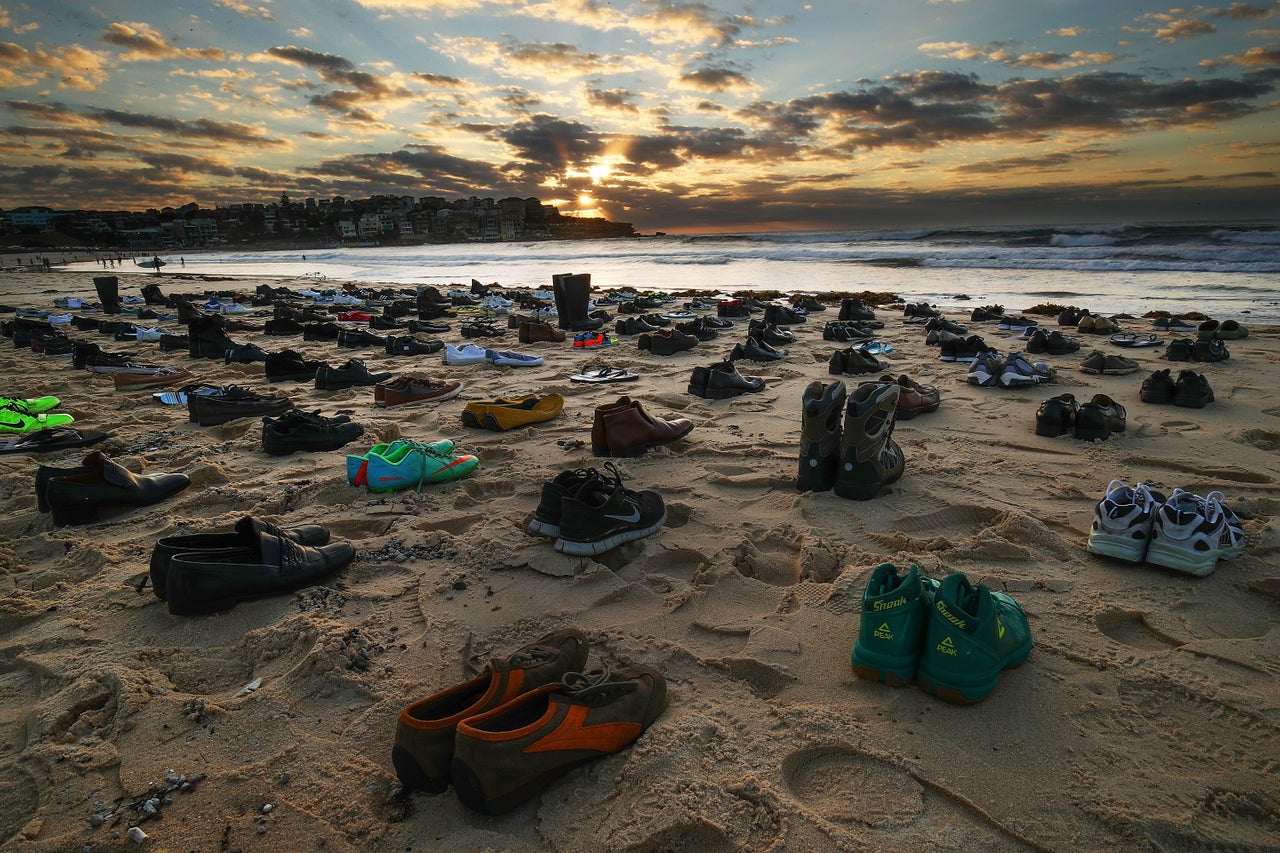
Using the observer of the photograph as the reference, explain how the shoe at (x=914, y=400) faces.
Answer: facing away from the viewer and to the right of the viewer

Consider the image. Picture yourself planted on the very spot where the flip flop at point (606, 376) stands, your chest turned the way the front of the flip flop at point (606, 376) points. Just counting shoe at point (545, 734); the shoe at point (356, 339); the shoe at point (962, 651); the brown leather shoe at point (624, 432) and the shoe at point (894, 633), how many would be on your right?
4

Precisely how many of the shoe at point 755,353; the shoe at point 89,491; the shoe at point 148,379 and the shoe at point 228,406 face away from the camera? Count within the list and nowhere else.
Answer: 0

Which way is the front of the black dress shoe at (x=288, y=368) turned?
to the viewer's right

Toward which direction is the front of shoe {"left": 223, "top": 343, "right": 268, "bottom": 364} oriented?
to the viewer's right

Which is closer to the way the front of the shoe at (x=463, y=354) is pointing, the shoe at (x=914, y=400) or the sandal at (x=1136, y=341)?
the sandal

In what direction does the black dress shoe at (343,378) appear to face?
to the viewer's right

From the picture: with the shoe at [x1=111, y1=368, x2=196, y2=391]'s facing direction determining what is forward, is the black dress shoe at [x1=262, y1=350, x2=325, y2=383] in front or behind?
in front

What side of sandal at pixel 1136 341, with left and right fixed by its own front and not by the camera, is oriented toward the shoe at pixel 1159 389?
right

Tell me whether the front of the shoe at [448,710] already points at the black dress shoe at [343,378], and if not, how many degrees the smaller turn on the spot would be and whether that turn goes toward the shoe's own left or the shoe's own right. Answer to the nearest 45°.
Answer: approximately 45° to the shoe's own left

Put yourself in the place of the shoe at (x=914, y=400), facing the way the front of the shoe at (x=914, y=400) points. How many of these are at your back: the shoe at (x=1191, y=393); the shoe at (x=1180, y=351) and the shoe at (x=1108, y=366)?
0

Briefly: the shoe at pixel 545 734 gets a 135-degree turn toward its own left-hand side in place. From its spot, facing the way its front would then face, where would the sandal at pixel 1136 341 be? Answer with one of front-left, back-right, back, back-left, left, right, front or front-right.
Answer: back-right

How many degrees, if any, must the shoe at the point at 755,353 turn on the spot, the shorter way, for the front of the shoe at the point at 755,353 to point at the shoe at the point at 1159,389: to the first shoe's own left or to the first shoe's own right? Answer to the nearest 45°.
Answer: approximately 45° to the first shoe's own right

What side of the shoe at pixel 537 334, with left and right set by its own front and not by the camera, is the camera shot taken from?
right
